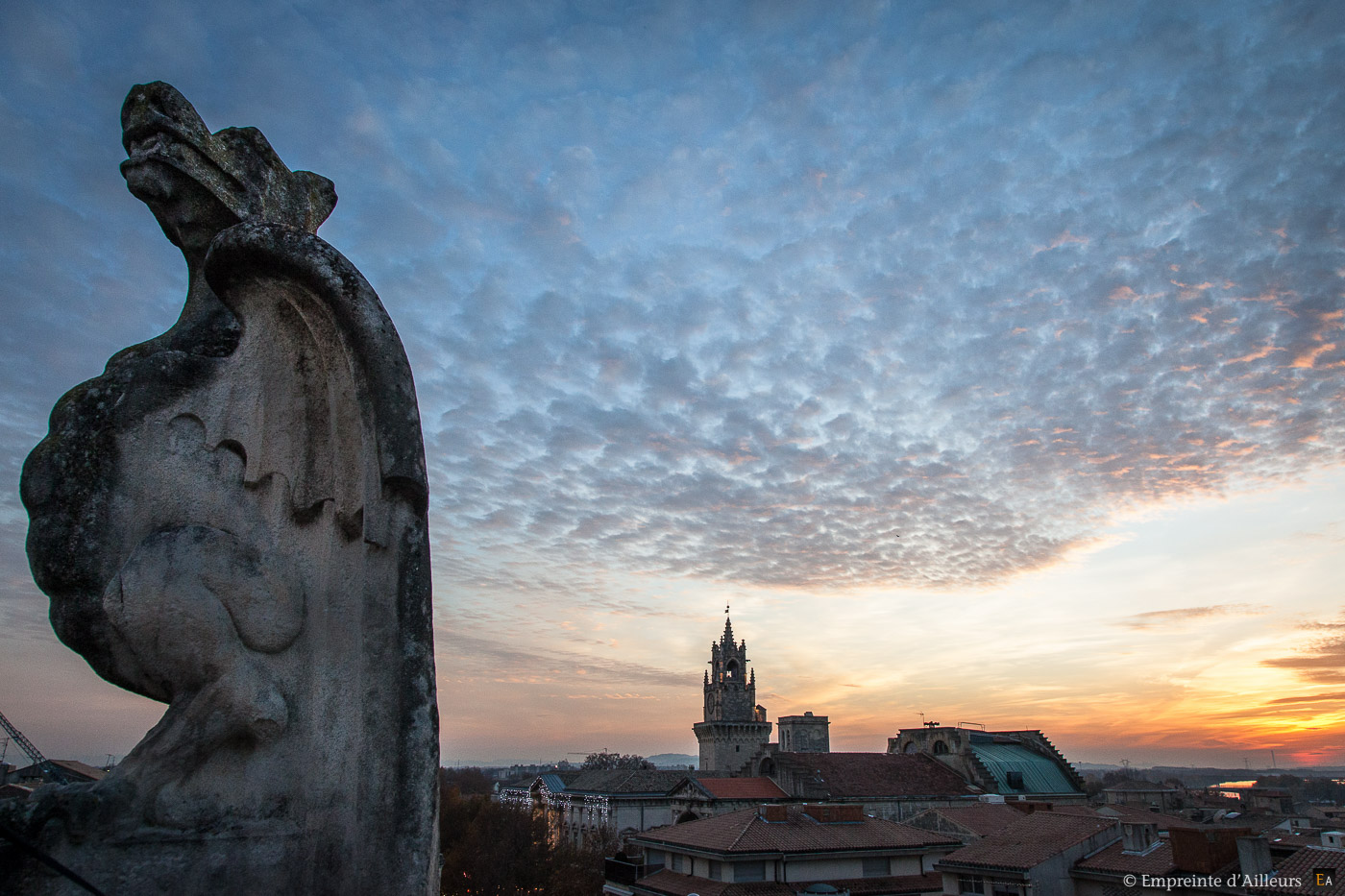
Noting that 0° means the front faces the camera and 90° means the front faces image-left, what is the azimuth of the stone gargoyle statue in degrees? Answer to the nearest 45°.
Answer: approximately 90°

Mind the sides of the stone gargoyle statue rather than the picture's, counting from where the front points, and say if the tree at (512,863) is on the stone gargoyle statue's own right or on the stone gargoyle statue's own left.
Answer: on the stone gargoyle statue's own right
